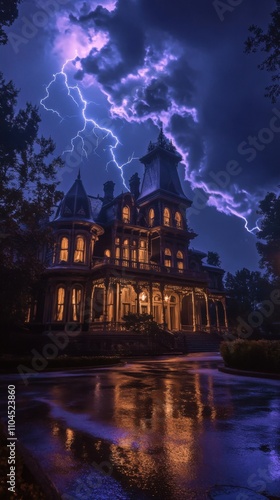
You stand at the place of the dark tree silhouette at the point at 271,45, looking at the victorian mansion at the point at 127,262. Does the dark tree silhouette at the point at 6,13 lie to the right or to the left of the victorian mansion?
left

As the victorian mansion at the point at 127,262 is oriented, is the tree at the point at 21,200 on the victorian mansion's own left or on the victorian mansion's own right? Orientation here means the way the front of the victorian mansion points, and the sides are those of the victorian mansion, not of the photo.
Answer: on the victorian mansion's own right

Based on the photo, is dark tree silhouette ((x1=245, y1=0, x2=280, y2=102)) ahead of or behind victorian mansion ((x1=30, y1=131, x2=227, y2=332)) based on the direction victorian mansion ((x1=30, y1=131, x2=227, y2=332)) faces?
ahead

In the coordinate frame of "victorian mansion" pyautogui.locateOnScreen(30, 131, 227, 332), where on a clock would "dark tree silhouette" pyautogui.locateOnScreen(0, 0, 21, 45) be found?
The dark tree silhouette is roughly at 2 o'clock from the victorian mansion.

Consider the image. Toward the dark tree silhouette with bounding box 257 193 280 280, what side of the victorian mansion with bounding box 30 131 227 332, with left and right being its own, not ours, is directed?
left

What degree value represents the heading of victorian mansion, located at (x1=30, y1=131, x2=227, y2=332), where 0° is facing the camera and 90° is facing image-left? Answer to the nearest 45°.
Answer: approximately 315°

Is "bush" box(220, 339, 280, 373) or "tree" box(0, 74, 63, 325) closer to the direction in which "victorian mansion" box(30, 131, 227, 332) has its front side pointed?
the bush
